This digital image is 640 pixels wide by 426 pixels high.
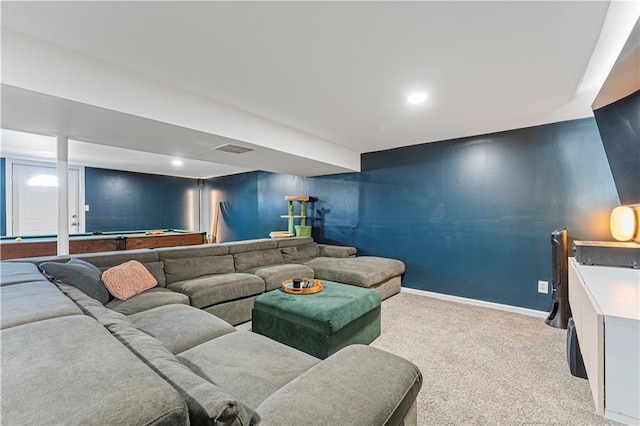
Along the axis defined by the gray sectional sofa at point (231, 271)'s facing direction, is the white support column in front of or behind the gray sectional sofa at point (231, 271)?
behind

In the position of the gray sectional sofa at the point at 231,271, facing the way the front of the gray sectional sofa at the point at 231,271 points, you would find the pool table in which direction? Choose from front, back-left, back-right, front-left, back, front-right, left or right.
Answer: back

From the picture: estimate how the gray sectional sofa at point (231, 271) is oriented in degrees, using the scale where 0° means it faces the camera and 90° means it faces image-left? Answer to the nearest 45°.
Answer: approximately 315°
